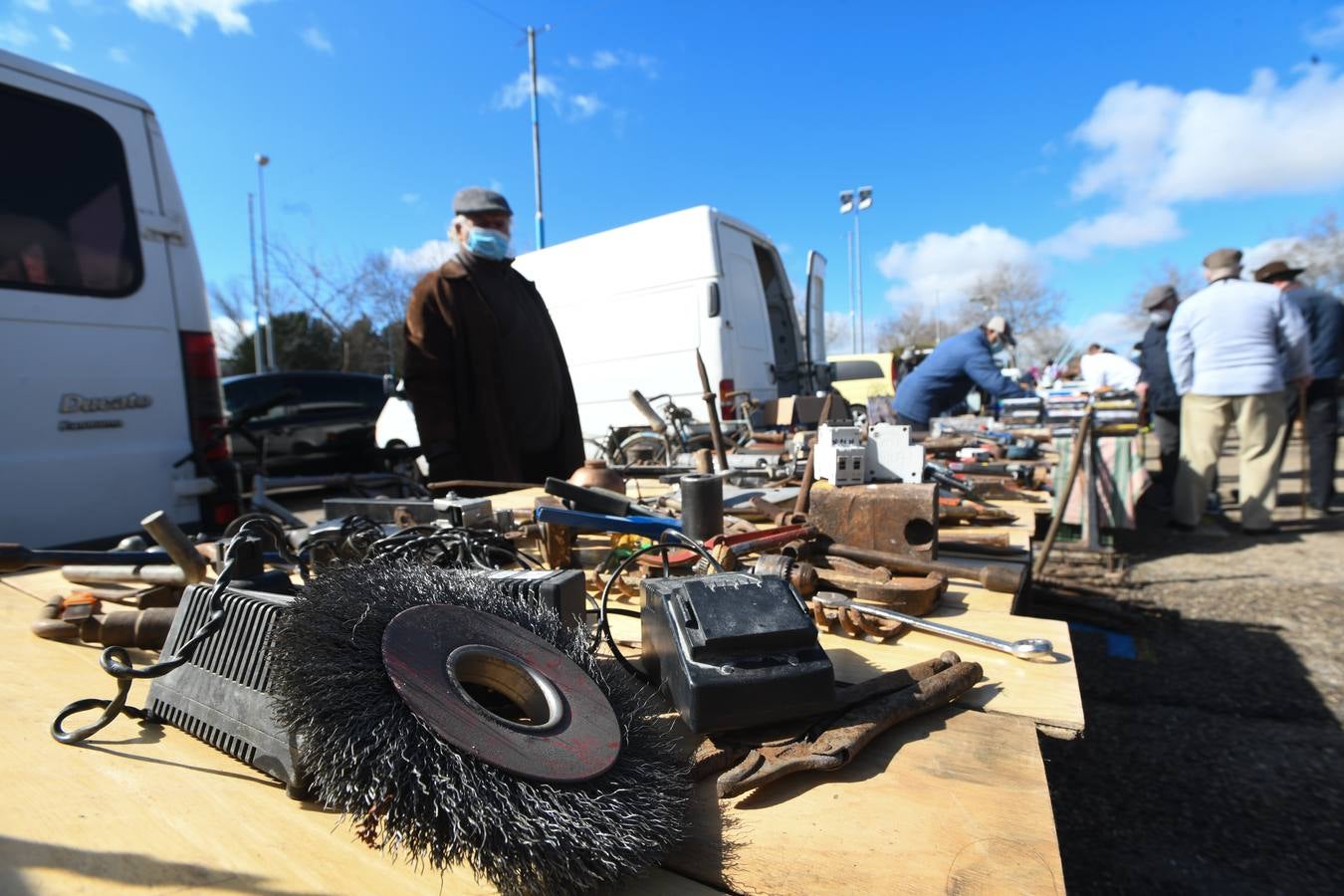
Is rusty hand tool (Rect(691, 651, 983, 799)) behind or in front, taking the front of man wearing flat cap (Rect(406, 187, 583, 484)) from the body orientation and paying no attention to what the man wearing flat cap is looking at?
in front

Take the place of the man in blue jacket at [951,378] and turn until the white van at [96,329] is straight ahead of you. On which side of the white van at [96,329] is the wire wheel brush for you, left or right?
left

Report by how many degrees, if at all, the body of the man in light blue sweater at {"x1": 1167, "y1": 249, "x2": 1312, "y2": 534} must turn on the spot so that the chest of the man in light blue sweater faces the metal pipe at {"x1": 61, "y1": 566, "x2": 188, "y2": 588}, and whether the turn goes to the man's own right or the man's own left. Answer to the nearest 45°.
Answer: approximately 180°

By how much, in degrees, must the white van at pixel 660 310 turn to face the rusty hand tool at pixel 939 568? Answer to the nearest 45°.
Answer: approximately 135° to its left

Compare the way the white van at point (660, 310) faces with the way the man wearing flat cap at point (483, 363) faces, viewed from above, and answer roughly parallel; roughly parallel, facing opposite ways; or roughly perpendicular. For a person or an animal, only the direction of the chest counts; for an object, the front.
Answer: roughly parallel, facing opposite ways

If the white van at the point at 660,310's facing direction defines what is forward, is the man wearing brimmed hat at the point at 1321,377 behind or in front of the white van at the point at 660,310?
behind

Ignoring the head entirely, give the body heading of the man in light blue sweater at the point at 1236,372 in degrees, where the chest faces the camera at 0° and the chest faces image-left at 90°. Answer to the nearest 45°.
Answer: approximately 180°

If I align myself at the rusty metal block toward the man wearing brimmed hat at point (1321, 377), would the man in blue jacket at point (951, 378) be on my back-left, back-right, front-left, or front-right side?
front-left

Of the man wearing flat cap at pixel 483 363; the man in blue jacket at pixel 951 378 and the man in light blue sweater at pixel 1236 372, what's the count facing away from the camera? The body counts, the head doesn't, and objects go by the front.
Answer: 1

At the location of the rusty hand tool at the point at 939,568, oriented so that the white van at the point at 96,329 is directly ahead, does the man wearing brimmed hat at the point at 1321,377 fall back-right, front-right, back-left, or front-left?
back-right

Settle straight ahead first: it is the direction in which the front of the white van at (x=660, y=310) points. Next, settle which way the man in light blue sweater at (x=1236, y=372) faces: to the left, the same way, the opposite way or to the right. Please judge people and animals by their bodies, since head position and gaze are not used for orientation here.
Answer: to the right

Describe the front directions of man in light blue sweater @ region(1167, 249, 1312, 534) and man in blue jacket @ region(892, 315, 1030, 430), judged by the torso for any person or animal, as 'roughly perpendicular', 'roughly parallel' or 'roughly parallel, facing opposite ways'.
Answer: roughly perpendicular
